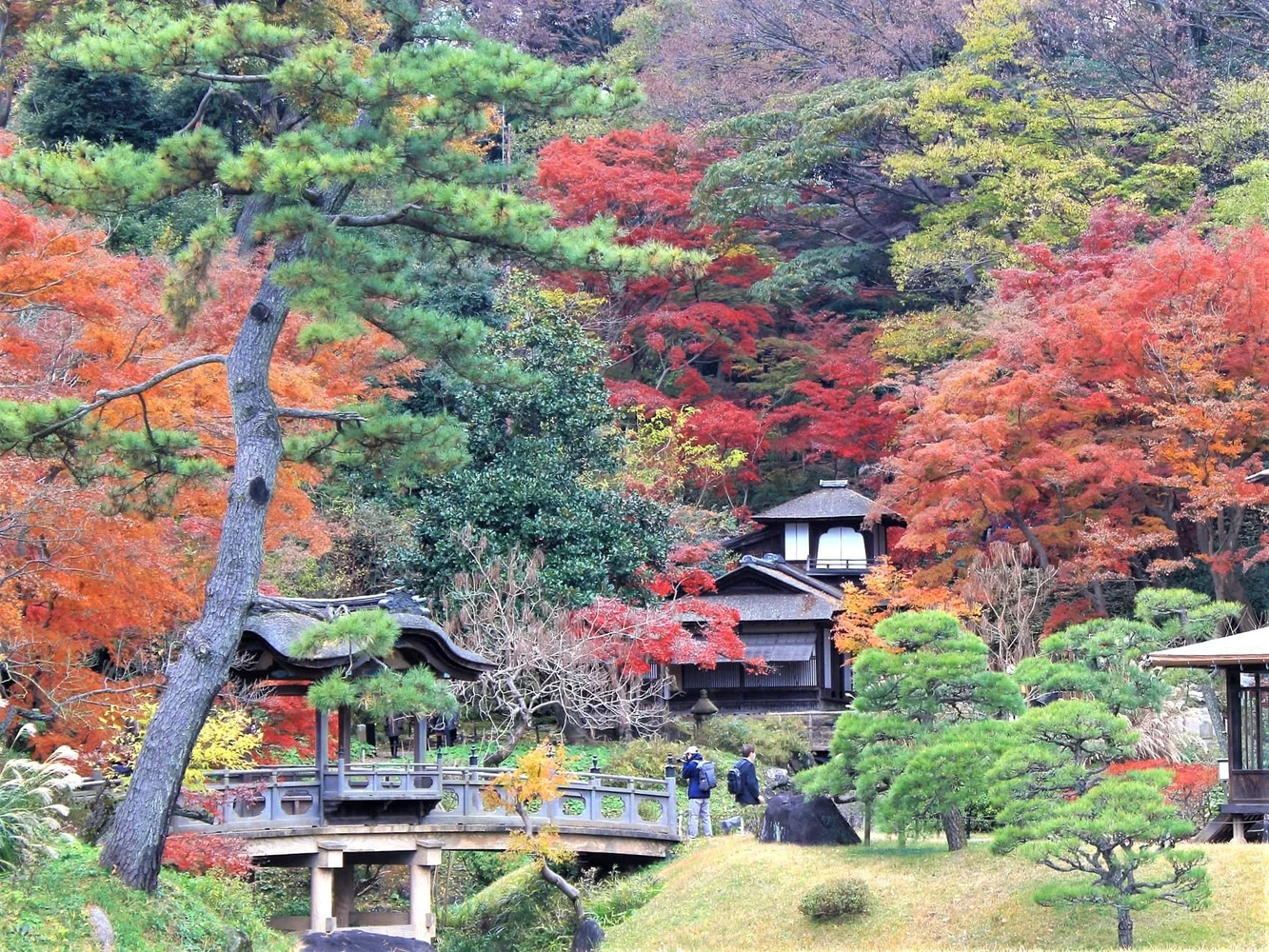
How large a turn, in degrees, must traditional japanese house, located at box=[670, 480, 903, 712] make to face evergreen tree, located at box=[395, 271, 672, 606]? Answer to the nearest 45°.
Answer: approximately 45° to its right

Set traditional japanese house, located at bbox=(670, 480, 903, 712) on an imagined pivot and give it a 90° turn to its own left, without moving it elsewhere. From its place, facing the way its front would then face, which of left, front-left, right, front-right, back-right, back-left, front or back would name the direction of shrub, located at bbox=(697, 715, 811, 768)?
right

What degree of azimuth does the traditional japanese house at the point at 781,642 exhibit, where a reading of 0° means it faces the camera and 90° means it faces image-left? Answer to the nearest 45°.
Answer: approximately 0°

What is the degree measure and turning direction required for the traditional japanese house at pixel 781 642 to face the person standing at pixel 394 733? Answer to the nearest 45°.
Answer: approximately 45° to its right

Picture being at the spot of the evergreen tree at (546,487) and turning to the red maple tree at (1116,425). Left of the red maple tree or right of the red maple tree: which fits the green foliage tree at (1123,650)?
right

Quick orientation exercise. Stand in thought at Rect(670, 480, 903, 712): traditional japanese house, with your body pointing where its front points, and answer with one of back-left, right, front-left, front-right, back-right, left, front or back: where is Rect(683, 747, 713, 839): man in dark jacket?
front

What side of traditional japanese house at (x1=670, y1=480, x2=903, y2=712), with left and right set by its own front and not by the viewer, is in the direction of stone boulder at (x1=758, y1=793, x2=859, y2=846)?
front

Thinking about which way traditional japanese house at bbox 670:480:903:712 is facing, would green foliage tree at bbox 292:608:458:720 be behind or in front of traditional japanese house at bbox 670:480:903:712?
in front

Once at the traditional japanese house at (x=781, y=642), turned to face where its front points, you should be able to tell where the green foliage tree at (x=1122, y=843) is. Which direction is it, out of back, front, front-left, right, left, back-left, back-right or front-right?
front

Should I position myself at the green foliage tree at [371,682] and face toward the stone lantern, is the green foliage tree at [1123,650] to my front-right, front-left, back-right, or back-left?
front-right

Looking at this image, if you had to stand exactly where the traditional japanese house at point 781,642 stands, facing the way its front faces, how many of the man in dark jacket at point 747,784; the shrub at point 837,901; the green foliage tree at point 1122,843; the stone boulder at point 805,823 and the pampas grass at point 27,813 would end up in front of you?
5

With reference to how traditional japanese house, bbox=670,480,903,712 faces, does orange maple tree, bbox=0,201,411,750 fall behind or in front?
in front

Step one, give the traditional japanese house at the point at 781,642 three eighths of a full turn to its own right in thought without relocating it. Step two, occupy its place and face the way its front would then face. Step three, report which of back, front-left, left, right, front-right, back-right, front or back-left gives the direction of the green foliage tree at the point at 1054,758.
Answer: back-left

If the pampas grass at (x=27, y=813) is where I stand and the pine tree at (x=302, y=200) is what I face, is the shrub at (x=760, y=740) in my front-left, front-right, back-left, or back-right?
front-left

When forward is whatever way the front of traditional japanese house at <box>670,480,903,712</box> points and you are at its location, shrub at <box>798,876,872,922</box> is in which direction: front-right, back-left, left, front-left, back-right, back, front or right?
front
